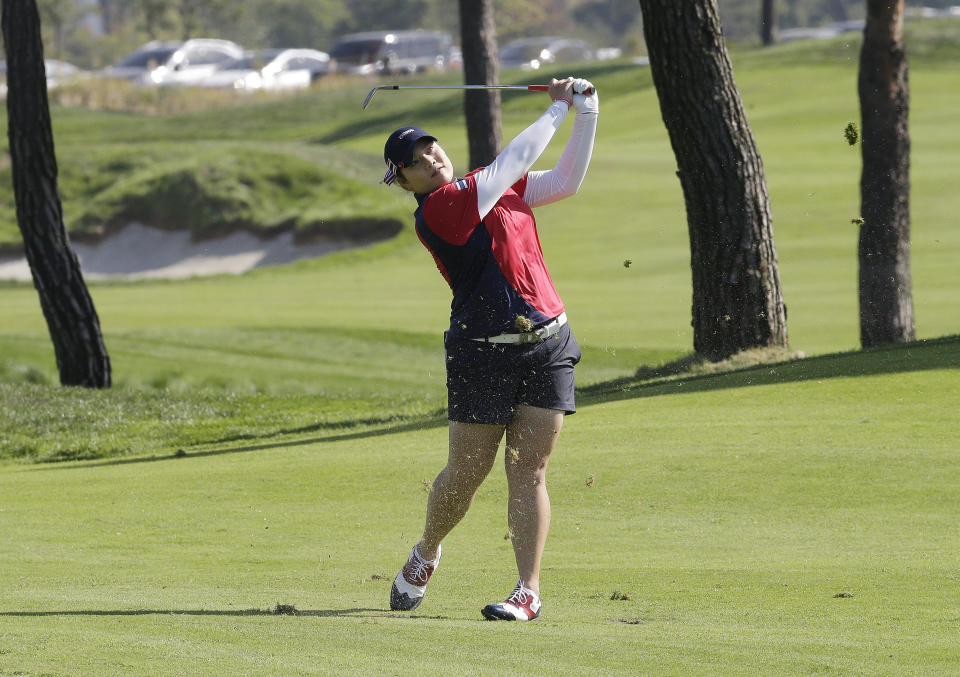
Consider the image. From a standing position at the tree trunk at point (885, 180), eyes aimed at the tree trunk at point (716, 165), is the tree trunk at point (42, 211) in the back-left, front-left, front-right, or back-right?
front-right

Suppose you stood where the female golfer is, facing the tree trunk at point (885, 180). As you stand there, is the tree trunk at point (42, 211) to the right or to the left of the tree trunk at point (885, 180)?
left

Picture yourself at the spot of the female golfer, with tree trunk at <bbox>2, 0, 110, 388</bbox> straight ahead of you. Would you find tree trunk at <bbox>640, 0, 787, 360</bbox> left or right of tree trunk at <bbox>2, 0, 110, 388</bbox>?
right

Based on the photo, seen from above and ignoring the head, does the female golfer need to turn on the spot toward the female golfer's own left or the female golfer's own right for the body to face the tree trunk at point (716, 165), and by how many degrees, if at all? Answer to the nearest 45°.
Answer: approximately 135° to the female golfer's own left

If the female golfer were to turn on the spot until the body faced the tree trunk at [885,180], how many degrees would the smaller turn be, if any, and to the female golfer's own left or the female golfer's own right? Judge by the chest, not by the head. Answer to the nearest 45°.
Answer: approximately 135° to the female golfer's own left
